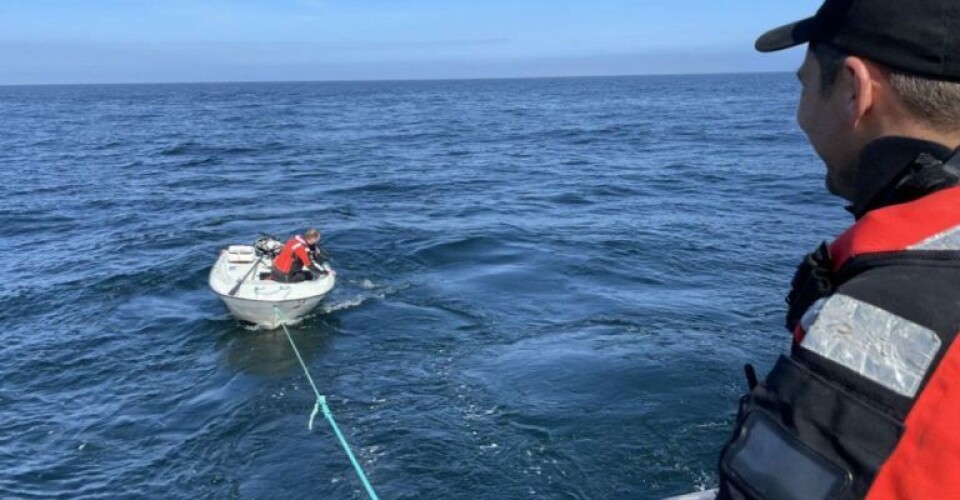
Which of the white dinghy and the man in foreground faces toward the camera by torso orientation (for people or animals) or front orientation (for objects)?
the white dinghy

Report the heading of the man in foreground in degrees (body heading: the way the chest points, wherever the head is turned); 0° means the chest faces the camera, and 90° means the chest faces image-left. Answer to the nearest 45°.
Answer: approximately 135°

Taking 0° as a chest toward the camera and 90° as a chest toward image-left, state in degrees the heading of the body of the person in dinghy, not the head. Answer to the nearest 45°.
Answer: approximately 270°

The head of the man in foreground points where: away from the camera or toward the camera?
away from the camera

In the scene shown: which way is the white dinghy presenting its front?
toward the camera

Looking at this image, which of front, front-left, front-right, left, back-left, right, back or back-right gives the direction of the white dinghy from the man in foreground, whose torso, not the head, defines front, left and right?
front

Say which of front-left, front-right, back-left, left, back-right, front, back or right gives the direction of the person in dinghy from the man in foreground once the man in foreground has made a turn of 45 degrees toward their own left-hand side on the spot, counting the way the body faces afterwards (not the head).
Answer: front-right

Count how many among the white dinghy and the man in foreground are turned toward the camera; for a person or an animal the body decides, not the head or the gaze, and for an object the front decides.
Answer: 1

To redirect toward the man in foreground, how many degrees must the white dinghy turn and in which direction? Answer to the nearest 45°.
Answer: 0° — it already faces them
